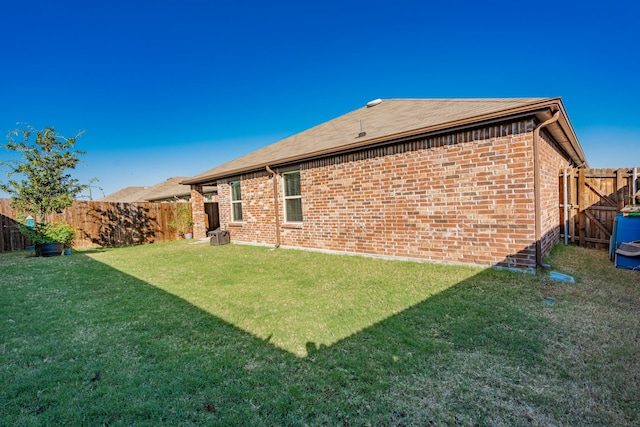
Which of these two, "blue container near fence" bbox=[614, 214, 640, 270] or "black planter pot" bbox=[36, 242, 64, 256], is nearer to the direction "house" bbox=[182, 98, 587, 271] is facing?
the blue container near fence

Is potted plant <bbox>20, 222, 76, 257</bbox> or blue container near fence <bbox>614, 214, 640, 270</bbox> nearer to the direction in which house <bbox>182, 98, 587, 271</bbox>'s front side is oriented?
the blue container near fence

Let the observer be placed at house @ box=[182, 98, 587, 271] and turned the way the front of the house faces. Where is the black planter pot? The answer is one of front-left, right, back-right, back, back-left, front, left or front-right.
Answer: back-left

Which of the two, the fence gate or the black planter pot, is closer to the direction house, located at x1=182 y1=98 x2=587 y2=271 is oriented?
the fence gate

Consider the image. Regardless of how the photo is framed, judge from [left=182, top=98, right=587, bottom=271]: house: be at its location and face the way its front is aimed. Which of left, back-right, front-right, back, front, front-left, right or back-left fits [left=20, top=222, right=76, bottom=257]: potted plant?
back-left

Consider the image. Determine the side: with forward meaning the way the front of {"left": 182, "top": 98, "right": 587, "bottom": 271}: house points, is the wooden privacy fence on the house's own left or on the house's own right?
on the house's own left

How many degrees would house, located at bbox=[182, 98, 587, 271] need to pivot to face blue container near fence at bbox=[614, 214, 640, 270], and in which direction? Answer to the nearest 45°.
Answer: approximately 45° to its right

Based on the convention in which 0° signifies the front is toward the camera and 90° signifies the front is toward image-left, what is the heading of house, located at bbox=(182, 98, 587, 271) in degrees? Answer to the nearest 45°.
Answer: approximately 225°

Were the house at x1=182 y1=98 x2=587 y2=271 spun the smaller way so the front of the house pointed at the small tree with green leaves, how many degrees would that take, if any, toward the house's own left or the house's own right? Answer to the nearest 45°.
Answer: approximately 135° to the house's own left

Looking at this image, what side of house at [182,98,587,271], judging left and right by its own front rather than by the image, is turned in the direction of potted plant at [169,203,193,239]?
left
